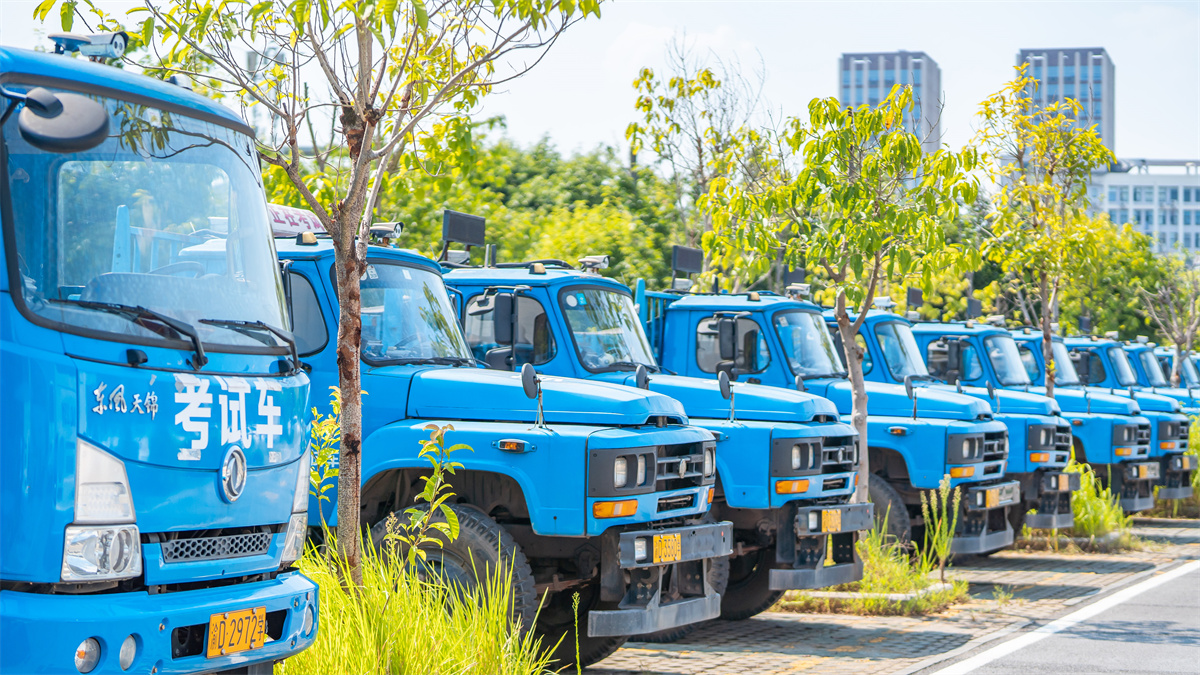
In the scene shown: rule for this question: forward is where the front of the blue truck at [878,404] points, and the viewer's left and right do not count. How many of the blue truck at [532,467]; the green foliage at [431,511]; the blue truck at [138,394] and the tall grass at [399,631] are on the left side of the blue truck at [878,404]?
0

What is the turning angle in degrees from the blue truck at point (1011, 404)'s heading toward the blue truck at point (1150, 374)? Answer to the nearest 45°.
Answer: approximately 135° to its left

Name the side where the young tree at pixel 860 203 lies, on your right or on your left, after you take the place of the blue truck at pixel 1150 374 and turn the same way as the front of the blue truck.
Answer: on your right

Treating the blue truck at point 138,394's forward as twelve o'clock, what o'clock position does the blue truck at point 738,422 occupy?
the blue truck at point 738,422 is roughly at 9 o'clock from the blue truck at point 138,394.

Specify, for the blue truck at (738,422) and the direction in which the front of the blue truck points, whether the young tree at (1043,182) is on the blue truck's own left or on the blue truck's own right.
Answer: on the blue truck's own left

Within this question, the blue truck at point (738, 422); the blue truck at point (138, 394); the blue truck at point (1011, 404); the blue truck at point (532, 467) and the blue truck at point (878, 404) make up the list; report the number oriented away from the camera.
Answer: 0

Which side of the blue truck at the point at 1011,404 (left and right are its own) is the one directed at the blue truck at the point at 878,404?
right

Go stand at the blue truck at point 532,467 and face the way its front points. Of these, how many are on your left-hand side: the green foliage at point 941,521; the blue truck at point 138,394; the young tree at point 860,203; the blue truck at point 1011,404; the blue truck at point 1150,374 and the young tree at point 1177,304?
5

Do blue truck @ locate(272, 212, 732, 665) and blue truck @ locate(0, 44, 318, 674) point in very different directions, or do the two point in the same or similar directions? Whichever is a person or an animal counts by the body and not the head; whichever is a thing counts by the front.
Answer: same or similar directions

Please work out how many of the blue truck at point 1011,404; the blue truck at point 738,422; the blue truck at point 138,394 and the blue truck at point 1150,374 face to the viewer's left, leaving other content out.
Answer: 0

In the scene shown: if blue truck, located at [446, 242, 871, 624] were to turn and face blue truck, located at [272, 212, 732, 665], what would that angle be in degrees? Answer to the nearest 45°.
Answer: approximately 90° to its right

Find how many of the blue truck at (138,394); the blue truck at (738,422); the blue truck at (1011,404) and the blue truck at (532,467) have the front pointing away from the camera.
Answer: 0

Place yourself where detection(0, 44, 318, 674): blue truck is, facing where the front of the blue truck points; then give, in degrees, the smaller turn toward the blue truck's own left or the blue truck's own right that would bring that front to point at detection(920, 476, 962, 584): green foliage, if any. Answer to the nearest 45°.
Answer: approximately 90° to the blue truck's own left

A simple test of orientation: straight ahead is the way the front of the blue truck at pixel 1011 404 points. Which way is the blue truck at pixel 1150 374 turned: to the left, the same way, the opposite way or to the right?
the same way

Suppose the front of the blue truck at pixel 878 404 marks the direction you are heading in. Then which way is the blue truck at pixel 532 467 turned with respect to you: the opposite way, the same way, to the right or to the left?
the same way

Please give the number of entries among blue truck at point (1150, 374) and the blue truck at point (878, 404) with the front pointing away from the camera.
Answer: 0

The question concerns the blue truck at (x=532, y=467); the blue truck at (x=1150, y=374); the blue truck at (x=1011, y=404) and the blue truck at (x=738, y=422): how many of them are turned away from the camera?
0

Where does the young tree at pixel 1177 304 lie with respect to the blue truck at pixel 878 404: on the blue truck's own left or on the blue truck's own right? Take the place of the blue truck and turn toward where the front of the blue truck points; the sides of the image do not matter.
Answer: on the blue truck's own left

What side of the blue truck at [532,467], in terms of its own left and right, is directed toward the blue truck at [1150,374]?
left

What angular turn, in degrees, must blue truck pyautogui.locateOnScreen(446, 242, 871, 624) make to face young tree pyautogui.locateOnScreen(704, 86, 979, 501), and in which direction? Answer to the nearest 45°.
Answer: approximately 90° to its left
